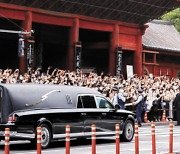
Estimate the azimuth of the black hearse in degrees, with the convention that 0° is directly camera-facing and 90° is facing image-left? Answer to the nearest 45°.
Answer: approximately 225°
